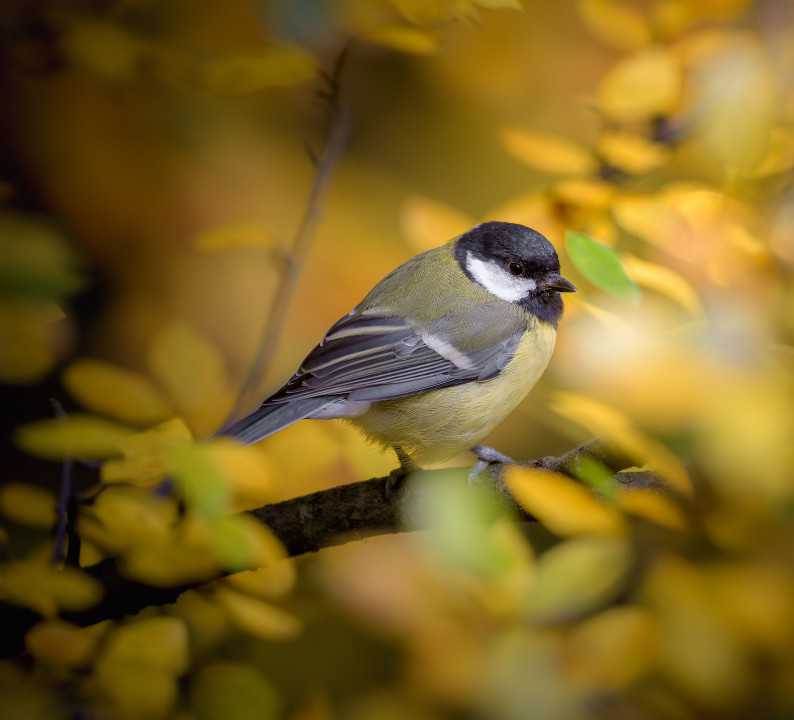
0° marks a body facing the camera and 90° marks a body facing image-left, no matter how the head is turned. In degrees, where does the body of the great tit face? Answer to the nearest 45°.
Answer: approximately 270°
